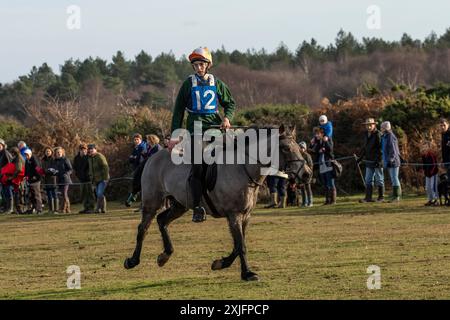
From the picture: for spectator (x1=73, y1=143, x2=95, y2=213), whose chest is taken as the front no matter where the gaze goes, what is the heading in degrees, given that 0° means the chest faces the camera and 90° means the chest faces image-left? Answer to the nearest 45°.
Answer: approximately 45°

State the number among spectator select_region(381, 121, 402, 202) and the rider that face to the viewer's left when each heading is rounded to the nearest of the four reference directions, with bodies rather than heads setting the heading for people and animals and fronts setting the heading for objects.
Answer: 1

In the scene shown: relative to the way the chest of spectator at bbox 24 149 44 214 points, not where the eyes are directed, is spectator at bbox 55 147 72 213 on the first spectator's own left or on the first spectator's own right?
on the first spectator's own left

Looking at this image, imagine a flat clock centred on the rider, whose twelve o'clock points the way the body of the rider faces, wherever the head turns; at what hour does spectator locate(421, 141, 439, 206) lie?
The spectator is roughly at 7 o'clock from the rider.

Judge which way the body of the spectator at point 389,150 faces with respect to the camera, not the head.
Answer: to the viewer's left

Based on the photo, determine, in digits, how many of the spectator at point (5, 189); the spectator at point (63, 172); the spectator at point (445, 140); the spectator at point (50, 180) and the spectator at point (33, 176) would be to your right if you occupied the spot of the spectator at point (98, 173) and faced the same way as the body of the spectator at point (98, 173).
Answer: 4

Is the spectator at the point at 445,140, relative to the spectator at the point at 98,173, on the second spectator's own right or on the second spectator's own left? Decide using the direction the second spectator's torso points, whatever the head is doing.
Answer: on the second spectator's own left

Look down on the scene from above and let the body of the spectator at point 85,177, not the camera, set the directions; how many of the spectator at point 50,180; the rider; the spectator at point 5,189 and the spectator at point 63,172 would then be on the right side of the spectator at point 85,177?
3

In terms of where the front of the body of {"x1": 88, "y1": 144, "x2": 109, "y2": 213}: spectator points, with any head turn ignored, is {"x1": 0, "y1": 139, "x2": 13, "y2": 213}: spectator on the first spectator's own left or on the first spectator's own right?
on the first spectator's own right

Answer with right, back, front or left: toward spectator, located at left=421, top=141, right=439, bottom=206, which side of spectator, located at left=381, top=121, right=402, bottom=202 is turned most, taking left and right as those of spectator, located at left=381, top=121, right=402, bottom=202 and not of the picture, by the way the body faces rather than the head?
back
